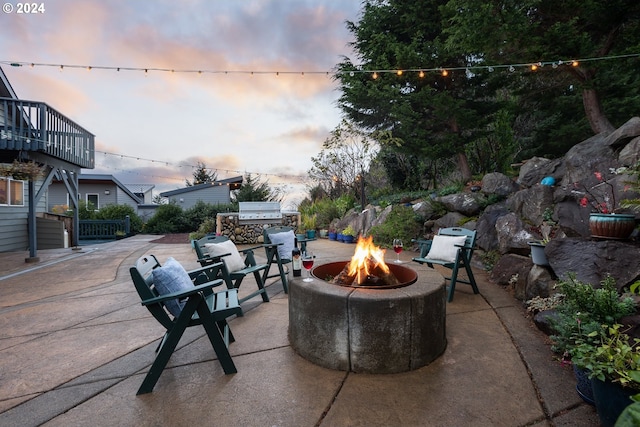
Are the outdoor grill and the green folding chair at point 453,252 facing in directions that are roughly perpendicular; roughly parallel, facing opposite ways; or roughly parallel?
roughly perpendicular

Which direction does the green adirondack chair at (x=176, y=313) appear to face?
to the viewer's right

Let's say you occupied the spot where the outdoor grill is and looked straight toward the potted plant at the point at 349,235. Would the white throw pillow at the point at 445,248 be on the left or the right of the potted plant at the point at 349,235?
right

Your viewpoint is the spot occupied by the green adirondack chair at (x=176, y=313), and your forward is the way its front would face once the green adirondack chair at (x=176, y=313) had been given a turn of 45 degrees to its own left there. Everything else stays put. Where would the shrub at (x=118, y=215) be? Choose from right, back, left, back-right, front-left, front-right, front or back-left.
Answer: front-left

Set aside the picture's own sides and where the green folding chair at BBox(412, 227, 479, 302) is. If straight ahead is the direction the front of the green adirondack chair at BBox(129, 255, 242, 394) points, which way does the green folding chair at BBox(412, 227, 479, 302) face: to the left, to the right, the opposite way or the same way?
the opposite way

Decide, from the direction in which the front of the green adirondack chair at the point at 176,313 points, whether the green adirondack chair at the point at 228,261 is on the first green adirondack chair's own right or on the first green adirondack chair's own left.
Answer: on the first green adirondack chair's own left

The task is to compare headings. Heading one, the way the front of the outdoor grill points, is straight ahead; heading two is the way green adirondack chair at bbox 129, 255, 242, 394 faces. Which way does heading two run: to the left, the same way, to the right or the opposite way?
to the left

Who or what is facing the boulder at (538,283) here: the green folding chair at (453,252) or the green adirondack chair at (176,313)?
the green adirondack chair at (176,313)

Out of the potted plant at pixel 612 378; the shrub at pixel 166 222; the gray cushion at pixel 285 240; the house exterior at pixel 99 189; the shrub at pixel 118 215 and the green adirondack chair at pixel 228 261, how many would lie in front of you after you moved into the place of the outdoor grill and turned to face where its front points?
3

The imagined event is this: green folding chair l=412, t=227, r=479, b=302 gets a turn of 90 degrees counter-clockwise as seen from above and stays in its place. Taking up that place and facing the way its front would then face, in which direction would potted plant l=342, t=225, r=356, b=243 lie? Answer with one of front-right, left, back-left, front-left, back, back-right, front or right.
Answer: back

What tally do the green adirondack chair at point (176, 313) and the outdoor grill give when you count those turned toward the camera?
1

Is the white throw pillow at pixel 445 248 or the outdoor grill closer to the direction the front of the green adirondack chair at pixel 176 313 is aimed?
the white throw pillow

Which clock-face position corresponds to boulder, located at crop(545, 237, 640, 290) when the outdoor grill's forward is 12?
The boulder is roughly at 11 o'clock from the outdoor grill.
